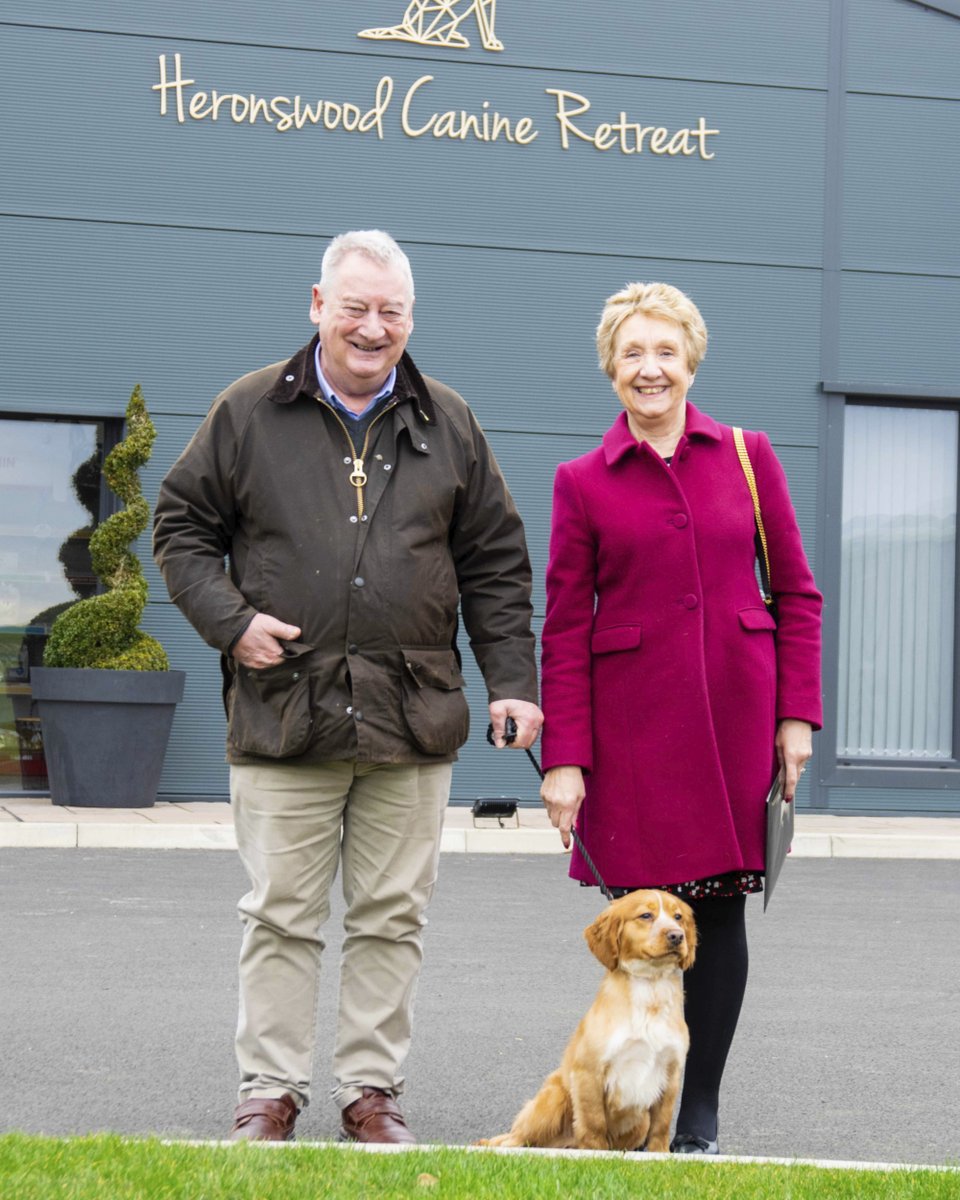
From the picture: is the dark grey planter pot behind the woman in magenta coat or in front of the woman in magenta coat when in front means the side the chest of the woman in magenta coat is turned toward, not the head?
behind

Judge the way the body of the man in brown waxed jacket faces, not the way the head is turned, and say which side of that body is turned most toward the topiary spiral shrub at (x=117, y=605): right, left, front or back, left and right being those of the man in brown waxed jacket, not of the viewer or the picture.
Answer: back

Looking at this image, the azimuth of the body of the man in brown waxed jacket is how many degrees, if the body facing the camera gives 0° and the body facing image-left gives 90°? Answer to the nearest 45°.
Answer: approximately 0°

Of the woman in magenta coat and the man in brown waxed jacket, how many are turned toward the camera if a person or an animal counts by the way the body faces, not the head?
2

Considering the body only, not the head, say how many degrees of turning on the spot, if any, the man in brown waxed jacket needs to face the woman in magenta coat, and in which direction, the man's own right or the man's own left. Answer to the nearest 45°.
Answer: approximately 90° to the man's own left

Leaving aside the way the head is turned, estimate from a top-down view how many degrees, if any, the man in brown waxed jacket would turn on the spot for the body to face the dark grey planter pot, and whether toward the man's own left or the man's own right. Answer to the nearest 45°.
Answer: approximately 180°

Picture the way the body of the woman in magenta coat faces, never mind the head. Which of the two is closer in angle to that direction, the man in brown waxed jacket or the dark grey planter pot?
the man in brown waxed jacket

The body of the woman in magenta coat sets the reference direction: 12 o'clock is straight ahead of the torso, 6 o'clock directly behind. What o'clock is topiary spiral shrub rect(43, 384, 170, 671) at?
The topiary spiral shrub is roughly at 5 o'clock from the woman in magenta coat.

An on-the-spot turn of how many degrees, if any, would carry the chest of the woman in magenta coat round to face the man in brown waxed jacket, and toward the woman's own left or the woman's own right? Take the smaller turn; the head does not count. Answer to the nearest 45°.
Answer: approximately 90° to the woman's own right
